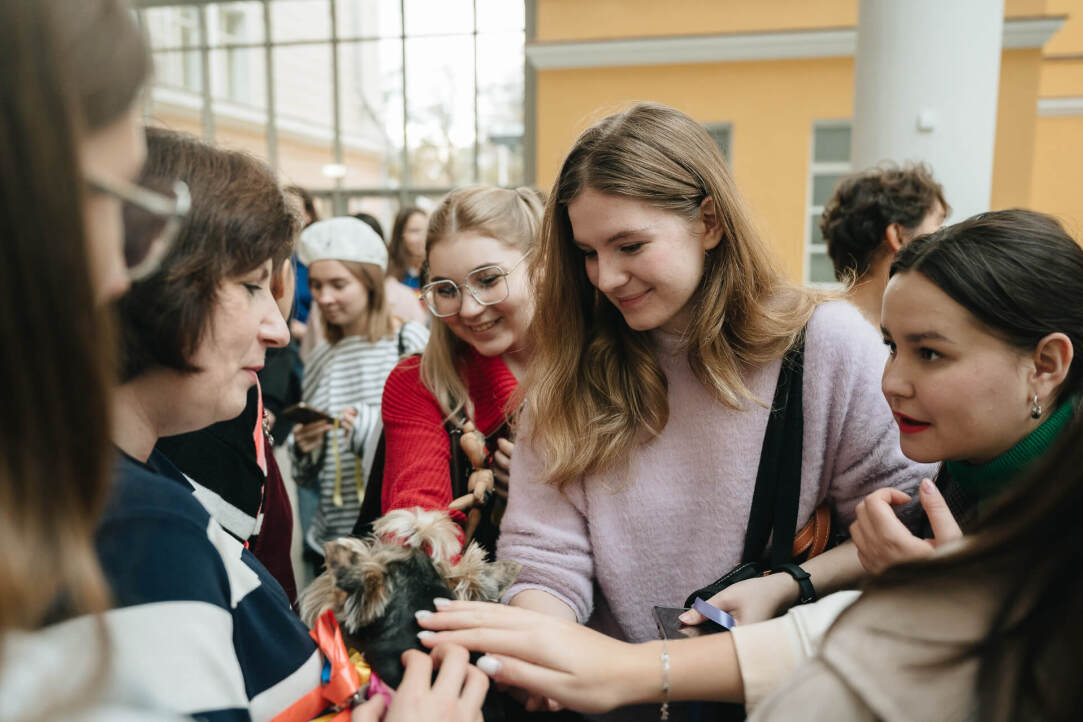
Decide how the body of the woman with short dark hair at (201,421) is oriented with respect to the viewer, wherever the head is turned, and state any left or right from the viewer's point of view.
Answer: facing to the right of the viewer

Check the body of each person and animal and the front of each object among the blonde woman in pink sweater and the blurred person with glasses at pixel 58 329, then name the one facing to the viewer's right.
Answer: the blurred person with glasses

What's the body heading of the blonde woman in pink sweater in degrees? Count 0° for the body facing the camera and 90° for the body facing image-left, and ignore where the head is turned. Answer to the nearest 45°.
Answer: approximately 45°

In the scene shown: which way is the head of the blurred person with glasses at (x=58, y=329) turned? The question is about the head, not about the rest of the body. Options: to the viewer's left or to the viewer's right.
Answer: to the viewer's right

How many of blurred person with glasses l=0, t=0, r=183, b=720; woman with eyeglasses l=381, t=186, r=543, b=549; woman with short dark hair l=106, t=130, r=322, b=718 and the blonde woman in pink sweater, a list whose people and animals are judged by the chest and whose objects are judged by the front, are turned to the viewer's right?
2

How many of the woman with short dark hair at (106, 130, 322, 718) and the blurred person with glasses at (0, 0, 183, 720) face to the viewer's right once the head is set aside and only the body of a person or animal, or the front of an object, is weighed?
2

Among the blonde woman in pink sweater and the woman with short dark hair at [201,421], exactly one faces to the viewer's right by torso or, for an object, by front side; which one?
the woman with short dark hair

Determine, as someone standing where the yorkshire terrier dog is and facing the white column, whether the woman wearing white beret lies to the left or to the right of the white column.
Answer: left

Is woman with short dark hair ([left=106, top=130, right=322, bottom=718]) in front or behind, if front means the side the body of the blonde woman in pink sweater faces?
in front

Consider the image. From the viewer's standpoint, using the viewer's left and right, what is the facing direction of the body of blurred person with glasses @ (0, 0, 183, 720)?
facing to the right of the viewer

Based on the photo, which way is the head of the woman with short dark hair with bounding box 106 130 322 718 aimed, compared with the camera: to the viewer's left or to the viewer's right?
to the viewer's right
